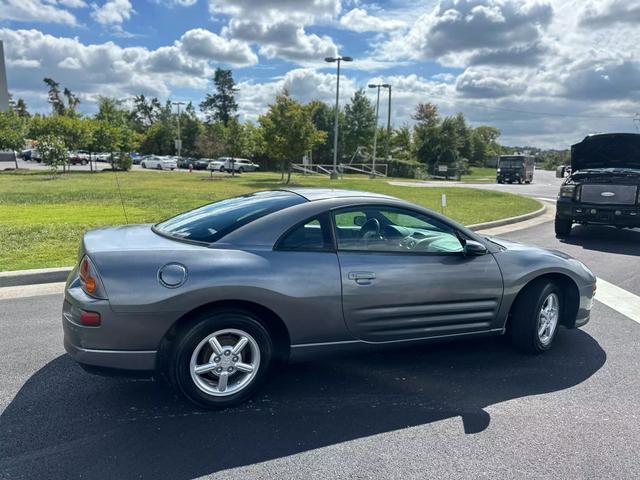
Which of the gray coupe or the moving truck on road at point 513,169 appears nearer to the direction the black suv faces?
the gray coupe

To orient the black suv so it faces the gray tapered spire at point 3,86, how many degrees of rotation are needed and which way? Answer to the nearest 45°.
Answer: approximately 90° to its right

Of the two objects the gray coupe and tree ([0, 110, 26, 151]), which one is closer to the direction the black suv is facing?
the gray coupe

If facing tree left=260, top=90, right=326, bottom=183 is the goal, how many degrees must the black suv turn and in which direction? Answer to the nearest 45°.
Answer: approximately 135° to its right

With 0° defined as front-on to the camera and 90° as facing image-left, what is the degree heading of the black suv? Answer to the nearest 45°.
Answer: approximately 0°

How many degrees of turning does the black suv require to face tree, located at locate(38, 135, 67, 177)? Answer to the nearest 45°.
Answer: approximately 90° to its right

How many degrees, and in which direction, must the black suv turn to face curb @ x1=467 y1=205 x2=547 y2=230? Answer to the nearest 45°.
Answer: approximately 135° to its right

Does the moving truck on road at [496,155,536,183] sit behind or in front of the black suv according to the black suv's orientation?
behind

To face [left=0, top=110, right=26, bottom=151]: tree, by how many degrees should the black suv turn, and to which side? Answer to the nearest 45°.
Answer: approximately 90° to its right

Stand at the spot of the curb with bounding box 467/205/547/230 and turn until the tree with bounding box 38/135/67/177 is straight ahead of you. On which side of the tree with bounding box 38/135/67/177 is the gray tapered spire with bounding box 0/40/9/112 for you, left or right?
left
